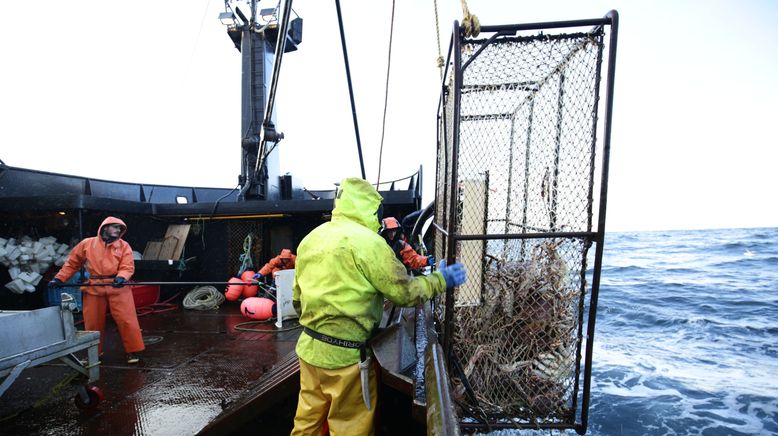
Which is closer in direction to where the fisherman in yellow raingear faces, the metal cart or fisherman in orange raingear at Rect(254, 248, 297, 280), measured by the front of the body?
the fisherman in orange raingear

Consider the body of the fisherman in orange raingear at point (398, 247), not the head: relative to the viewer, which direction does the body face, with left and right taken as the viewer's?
facing the viewer and to the right of the viewer

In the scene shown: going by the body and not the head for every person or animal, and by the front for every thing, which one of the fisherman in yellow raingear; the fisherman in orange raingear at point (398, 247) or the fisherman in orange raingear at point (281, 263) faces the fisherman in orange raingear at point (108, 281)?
the fisherman in orange raingear at point (281, 263)

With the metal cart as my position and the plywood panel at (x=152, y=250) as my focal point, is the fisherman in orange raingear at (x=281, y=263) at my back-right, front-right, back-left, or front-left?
front-right

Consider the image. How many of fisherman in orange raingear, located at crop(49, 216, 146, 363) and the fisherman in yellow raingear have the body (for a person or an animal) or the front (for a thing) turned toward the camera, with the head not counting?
1

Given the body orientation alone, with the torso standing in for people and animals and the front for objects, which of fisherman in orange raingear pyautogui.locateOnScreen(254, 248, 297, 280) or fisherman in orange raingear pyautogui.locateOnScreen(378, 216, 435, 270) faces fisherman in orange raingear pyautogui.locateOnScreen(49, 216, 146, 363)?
fisherman in orange raingear pyautogui.locateOnScreen(254, 248, 297, 280)

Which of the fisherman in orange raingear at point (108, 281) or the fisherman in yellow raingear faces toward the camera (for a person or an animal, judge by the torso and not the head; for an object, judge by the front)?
the fisherman in orange raingear

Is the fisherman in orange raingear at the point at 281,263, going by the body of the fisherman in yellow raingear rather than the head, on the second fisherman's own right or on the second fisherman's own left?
on the second fisherman's own left

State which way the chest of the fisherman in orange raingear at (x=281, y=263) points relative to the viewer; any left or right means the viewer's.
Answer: facing the viewer and to the left of the viewer

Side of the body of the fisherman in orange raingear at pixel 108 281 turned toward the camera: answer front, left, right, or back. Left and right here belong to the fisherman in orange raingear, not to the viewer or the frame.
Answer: front

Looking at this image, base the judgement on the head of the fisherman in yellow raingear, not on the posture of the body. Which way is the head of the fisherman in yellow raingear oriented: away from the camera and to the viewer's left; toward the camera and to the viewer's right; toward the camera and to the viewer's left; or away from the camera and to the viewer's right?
away from the camera and to the viewer's right

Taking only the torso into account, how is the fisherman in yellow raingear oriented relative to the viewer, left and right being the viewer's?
facing away from the viewer and to the right of the viewer
